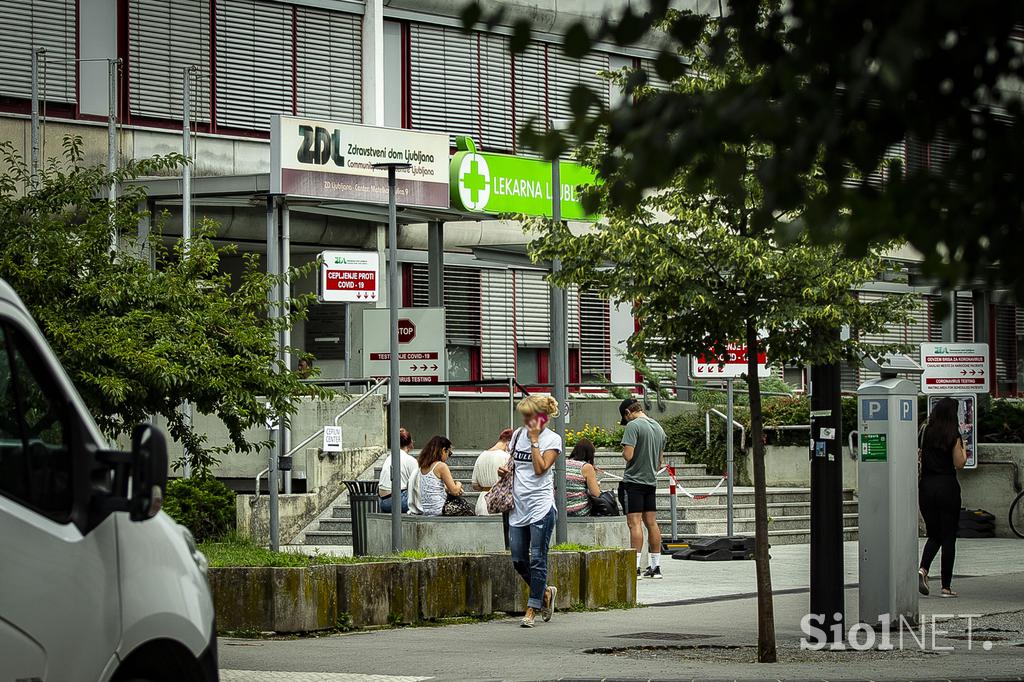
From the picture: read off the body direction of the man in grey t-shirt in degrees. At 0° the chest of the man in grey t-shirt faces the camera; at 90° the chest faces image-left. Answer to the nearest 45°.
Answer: approximately 135°

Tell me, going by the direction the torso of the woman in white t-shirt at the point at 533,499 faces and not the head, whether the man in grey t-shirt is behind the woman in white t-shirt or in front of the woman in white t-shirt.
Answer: behind

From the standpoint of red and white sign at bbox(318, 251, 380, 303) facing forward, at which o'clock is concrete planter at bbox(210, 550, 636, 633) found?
The concrete planter is roughly at 12 o'clock from the red and white sign.

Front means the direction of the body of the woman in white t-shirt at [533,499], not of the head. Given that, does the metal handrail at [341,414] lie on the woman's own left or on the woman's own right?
on the woman's own right

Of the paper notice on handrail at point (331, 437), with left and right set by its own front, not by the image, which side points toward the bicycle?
left

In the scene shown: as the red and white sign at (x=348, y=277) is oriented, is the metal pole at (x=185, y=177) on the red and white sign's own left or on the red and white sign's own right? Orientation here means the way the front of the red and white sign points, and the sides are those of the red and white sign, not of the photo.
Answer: on the red and white sign's own right
